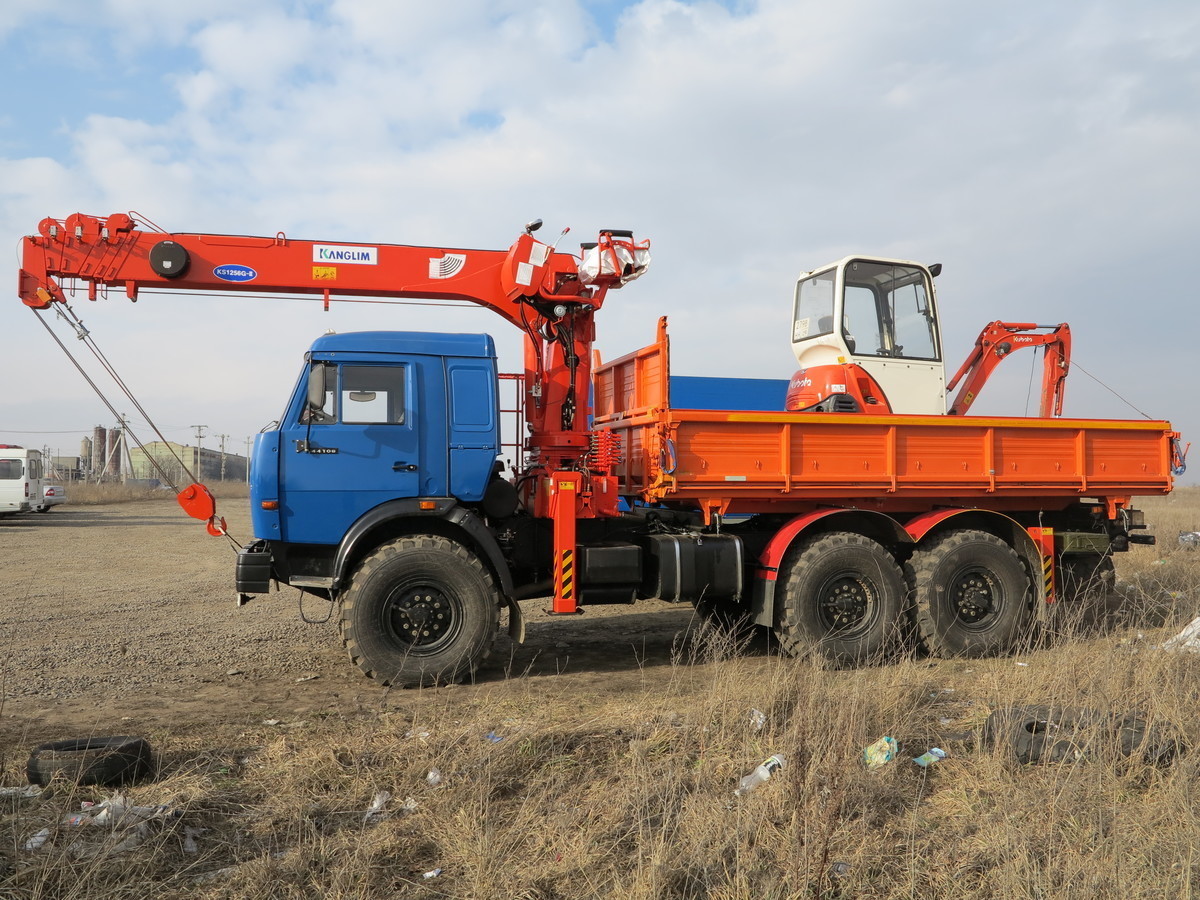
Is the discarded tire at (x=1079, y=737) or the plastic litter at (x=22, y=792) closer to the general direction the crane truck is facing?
the plastic litter

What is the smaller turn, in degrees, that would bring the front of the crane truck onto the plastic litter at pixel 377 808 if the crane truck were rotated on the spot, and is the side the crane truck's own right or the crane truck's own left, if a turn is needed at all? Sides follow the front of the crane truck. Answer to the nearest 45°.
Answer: approximately 90° to the crane truck's own left

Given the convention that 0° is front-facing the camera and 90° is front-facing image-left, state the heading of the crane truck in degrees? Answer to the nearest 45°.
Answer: approximately 90°

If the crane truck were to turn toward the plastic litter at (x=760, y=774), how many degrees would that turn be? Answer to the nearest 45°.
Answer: approximately 90° to its left

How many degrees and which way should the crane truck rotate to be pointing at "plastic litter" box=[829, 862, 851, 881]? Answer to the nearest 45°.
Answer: approximately 90° to its left

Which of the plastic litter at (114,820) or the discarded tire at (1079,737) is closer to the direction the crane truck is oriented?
the plastic litter

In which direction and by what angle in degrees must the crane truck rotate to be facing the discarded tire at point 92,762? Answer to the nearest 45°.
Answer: approximately 45° to its left

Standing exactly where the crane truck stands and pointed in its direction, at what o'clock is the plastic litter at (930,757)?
The plastic litter is roughly at 8 o'clock from the crane truck.

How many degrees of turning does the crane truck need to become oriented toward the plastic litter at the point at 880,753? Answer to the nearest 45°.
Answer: approximately 135° to its left

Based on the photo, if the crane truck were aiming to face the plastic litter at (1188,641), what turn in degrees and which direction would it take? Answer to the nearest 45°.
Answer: approximately 180°

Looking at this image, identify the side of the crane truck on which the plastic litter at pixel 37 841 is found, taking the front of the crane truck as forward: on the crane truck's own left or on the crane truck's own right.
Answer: on the crane truck's own left

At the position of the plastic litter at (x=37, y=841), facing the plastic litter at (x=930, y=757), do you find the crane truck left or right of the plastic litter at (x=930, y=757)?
left
